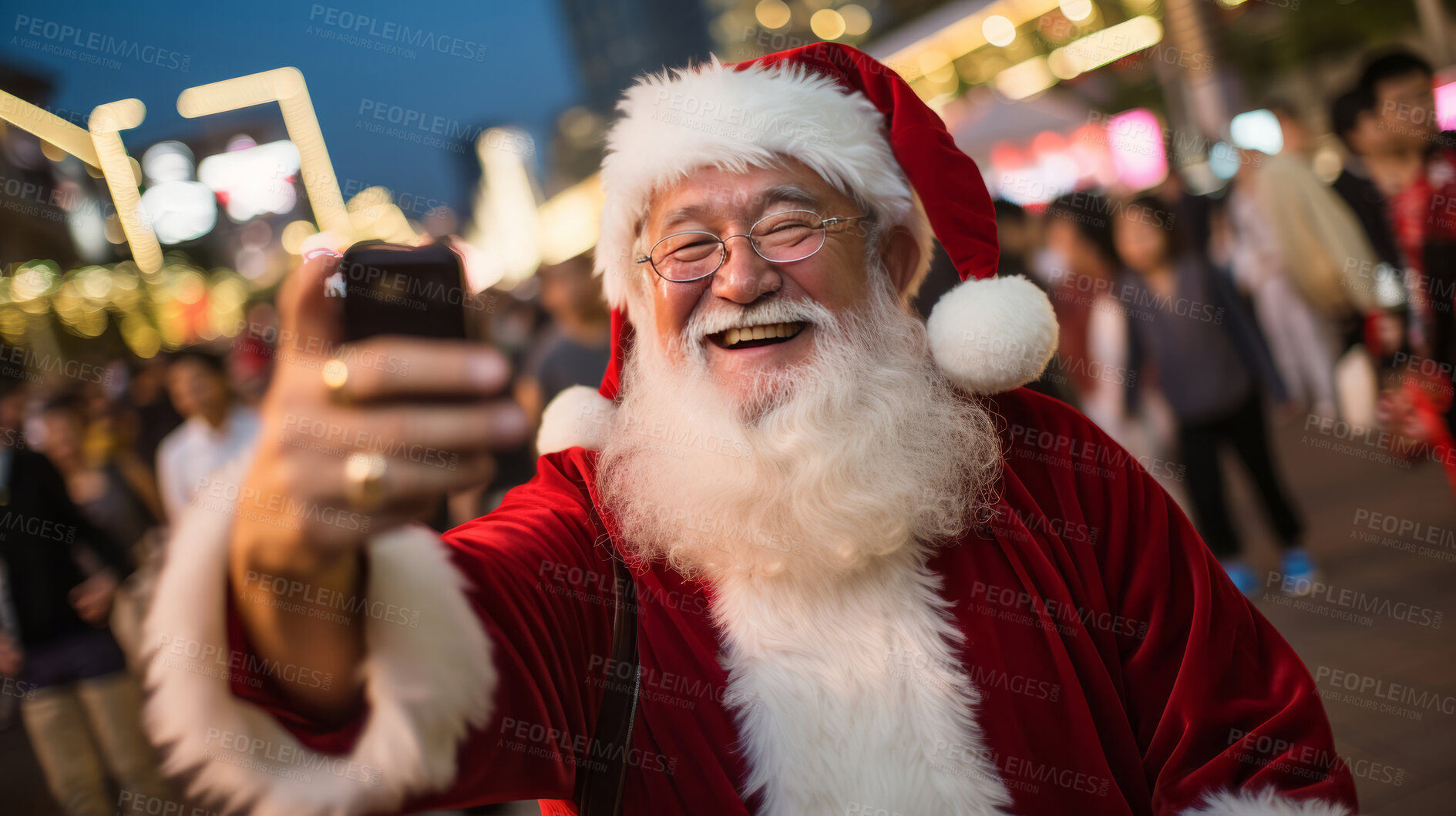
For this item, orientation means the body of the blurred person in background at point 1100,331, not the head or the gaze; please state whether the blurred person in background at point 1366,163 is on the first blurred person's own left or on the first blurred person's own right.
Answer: on the first blurred person's own left

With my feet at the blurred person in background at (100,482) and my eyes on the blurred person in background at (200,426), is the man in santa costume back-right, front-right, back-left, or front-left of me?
back-right

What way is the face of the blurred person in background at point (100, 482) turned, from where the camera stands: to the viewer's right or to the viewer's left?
to the viewer's right

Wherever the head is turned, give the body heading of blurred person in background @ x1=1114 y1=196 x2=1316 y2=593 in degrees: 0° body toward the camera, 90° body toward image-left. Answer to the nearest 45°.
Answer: approximately 45°
